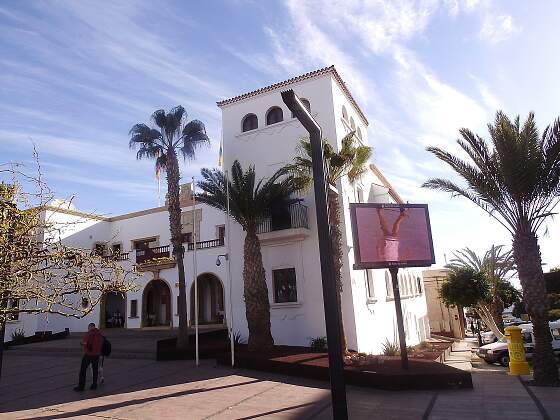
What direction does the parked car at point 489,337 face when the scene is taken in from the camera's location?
facing the viewer and to the left of the viewer

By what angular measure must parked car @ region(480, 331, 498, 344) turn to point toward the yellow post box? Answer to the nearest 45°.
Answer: approximately 45° to its left

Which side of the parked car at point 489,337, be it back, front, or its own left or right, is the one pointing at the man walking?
front

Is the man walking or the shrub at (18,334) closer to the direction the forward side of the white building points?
the man walking

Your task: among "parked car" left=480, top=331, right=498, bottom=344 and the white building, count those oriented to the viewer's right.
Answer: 0

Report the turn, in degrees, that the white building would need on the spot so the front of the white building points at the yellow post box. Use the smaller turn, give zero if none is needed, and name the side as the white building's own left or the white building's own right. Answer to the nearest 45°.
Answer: approximately 90° to the white building's own left

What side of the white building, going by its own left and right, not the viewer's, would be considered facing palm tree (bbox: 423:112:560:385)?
left

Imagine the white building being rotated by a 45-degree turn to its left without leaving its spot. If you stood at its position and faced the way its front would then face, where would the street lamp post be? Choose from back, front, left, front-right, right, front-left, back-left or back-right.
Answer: front

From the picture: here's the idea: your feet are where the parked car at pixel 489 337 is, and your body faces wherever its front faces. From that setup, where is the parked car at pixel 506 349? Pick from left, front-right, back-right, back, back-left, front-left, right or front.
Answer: front-left
